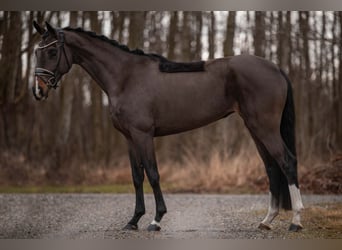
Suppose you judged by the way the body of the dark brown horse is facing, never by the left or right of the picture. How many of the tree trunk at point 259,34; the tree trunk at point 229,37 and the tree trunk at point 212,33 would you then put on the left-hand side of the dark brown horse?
0

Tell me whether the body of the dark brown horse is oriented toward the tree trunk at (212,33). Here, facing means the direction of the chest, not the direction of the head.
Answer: no

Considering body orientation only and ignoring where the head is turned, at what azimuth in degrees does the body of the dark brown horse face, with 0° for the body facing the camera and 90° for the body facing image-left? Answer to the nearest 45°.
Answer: approximately 90°

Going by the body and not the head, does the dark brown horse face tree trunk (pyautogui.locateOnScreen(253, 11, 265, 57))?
no

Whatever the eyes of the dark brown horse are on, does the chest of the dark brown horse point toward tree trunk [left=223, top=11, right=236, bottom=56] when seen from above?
no
